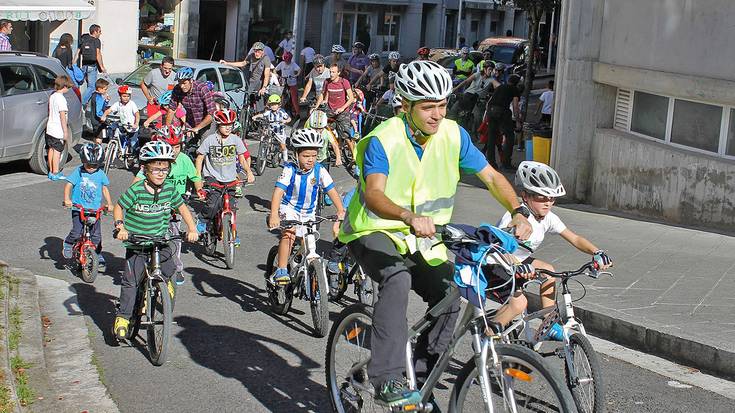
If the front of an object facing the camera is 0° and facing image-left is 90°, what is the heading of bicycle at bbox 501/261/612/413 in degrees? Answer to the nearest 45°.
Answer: approximately 315°

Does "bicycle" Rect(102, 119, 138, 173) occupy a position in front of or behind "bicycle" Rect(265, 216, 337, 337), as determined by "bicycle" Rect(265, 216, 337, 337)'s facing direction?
behind

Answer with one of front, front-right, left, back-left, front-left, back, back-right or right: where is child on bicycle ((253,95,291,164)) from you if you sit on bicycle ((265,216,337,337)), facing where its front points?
back-left

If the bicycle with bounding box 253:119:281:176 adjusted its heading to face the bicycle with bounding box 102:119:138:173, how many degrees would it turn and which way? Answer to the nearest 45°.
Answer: approximately 45° to its right

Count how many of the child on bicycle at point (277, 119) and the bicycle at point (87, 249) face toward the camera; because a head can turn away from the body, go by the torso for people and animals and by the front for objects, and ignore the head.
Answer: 2

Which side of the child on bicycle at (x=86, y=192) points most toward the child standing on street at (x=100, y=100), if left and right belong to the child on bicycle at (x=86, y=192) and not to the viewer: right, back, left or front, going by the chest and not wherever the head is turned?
back

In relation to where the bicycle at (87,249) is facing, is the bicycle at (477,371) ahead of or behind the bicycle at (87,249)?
ahead

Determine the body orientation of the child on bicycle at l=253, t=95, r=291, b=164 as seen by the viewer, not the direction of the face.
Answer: toward the camera

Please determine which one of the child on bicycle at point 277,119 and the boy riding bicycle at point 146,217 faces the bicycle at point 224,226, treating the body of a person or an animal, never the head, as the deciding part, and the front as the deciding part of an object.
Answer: the child on bicycle

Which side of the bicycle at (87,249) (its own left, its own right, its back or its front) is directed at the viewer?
front

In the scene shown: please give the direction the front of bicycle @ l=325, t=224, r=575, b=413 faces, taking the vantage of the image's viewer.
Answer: facing the viewer and to the right of the viewer
